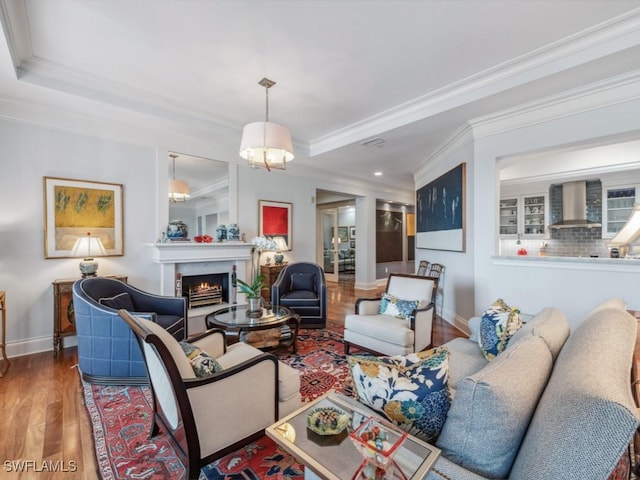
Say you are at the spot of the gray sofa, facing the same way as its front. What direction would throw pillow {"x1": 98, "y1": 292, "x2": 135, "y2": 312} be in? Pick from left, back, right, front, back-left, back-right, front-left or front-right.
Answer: front-left

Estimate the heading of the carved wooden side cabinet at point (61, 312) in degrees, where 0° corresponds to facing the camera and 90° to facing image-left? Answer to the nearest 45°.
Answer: approximately 0°

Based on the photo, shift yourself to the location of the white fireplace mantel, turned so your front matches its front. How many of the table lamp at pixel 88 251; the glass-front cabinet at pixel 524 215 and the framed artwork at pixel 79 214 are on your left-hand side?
1

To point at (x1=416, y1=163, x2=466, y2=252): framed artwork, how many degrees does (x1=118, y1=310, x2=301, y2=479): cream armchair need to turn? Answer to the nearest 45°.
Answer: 0° — it already faces it

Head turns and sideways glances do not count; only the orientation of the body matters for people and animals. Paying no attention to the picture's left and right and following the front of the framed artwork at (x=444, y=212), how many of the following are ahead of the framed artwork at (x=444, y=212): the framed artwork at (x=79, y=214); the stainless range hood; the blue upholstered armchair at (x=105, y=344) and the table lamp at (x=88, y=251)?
3

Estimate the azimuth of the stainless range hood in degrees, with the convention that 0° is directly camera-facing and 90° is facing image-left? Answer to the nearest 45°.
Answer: approximately 0°

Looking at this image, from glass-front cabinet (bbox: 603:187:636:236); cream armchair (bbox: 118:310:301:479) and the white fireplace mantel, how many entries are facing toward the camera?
2

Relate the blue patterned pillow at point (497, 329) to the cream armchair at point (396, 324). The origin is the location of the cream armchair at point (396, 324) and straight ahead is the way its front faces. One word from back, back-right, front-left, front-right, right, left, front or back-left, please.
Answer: left

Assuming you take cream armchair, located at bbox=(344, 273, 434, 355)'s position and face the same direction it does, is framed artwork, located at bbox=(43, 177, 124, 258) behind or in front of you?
in front

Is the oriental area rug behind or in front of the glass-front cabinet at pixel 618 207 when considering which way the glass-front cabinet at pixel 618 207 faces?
in front

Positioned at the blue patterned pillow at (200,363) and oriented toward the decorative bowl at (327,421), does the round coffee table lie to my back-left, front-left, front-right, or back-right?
back-left

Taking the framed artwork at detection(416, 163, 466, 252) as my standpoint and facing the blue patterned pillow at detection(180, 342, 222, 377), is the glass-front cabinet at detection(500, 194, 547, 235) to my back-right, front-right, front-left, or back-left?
back-left

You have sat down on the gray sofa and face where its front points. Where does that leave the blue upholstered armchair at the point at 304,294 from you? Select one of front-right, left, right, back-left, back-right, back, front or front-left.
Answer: front

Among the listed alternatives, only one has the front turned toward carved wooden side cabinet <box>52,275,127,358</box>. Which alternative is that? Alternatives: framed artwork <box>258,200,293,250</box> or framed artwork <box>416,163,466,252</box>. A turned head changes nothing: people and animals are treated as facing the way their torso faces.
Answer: framed artwork <box>416,163,466,252</box>

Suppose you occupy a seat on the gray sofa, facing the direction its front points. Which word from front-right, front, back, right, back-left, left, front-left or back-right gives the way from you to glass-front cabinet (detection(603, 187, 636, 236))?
front-right
